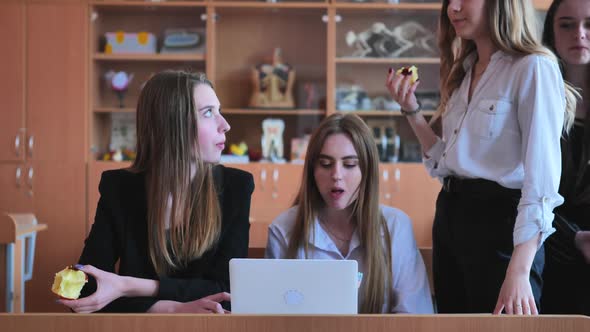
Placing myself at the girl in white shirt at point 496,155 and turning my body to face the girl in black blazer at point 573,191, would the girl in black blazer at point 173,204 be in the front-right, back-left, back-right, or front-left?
back-left

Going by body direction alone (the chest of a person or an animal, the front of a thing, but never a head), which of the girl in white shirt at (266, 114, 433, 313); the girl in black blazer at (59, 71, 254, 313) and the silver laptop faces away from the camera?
the silver laptop

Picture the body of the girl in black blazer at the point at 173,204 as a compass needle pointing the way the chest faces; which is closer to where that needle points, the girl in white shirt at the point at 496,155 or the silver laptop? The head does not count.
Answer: the silver laptop

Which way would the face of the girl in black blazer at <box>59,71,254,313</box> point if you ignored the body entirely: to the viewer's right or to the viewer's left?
to the viewer's right

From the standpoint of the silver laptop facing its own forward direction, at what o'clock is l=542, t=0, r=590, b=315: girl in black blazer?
The girl in black blazer is roughly at 2 o'clock from the silver laptop.

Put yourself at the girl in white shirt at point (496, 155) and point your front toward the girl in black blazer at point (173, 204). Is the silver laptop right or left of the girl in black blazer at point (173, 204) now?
left

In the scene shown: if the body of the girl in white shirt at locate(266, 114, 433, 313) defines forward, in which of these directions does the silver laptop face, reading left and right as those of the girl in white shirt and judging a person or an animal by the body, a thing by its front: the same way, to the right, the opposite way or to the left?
the opposite way

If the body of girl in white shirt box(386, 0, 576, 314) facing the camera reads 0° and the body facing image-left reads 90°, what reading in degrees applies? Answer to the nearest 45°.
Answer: approximately 45°

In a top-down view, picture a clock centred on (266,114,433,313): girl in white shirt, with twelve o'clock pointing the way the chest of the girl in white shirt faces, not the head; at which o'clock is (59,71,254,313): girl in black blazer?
The girl in black blazer is roughly at 2 o'clock from the girl in white shirt.

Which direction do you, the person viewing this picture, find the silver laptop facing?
facing away from the viewer

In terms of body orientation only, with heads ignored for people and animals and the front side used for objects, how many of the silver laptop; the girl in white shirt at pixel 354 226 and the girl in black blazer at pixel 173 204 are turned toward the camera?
2

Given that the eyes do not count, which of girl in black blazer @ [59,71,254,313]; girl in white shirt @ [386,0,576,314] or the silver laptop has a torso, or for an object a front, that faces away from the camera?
the silver laptop

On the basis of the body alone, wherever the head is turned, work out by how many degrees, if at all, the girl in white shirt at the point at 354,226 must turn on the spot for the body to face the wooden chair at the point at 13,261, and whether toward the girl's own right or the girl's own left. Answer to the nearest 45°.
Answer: approximately 135° to the girl's own right

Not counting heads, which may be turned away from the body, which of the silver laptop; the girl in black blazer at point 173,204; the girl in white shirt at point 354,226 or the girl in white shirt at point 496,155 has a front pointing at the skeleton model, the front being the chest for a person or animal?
the silver laptop

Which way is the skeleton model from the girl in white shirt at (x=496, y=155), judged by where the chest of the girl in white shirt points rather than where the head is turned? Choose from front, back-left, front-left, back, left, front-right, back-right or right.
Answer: back-right
